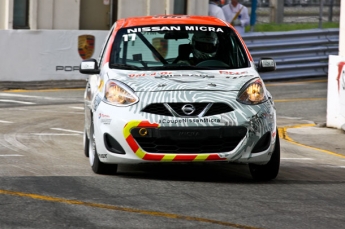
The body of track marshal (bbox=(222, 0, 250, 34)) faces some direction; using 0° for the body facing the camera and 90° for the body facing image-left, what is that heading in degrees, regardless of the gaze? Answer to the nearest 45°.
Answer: approximately 0°

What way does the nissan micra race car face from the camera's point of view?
toward the camera

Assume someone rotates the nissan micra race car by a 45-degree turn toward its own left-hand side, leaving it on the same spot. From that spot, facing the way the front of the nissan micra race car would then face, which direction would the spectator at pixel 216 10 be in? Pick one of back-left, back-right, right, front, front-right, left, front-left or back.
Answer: back-left

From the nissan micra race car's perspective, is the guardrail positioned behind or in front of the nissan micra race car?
behind

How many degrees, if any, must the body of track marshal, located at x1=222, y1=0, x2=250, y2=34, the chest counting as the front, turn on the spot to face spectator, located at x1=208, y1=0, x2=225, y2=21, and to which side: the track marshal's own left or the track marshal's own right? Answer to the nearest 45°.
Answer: approximately 135° to the track marshal's own right

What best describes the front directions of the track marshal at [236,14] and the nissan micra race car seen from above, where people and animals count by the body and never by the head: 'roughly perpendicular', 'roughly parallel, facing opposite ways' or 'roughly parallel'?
roughly parallel

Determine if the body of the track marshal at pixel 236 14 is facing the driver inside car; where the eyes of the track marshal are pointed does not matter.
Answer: yes

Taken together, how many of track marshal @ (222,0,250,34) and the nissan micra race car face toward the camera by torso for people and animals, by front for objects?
2
